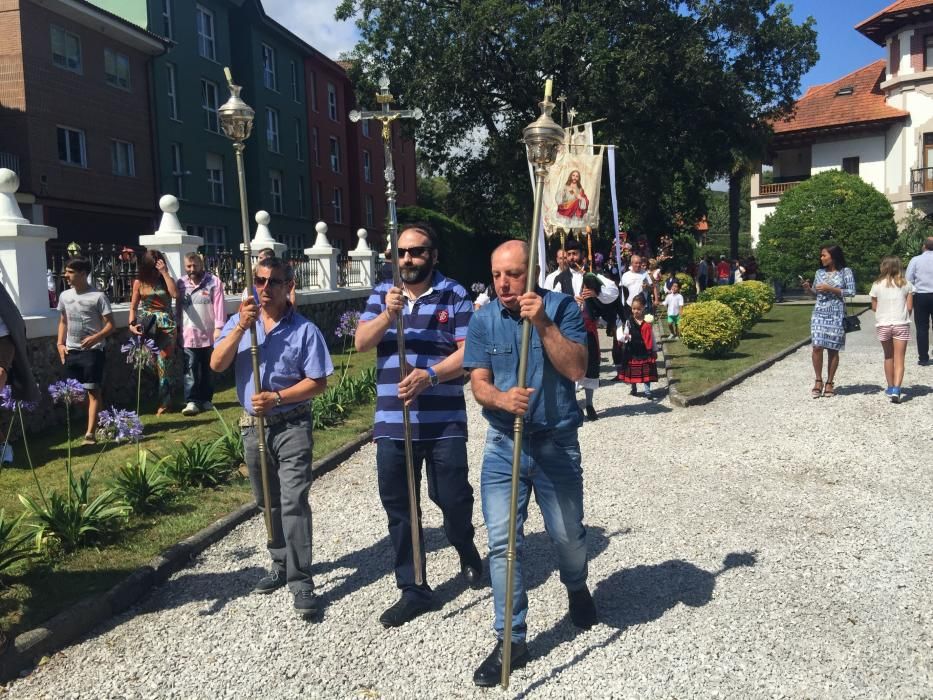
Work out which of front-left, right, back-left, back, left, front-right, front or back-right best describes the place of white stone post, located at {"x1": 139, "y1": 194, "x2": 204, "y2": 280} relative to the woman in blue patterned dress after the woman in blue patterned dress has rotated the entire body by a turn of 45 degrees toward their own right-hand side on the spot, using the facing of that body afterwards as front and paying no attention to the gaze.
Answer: front

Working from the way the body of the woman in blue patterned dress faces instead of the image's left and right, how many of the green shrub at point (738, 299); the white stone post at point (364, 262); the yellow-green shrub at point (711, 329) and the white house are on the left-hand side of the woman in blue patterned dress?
0

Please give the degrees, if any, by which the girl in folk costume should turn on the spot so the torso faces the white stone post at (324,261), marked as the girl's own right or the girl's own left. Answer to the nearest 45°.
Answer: approximately 135° to the girl's own right

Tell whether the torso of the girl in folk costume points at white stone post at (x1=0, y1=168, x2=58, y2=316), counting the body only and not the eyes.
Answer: no

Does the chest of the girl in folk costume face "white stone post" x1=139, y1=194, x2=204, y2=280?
no

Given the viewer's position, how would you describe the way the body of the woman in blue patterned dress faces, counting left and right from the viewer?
facing the viewer and to the left of the viewer

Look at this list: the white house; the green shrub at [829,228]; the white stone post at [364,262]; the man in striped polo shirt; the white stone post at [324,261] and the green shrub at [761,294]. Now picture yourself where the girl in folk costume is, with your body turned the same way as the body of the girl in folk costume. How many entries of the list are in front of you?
1

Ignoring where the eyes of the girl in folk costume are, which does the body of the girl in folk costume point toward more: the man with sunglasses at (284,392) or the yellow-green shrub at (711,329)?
the man with sunglasses

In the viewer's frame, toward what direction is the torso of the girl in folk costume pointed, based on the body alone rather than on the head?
toward the camera

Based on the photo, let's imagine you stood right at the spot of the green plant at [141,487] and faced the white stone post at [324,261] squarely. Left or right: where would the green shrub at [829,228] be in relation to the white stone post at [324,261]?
right

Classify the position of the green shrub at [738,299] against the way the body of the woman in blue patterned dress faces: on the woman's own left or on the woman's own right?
on the woman's own right

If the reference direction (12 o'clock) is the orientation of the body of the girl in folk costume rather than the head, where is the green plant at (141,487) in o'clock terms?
The green plant is roughly at 1 o'clock from the girl in folk costume.

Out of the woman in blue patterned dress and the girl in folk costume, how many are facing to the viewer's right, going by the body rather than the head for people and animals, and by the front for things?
0

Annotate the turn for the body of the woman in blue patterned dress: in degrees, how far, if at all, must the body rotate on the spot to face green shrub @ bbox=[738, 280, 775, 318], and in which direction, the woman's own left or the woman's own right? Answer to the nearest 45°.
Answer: approximately 135° to the woman's own right

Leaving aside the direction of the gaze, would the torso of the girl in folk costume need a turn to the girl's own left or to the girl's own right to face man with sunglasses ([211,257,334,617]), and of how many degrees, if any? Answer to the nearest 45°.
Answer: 0° — they already face them

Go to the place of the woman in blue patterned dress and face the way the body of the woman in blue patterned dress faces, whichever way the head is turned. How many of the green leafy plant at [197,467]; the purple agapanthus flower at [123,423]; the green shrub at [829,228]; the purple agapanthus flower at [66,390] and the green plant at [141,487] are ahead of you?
4

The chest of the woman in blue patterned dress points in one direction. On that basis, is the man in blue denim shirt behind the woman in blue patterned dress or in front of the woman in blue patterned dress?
in front
